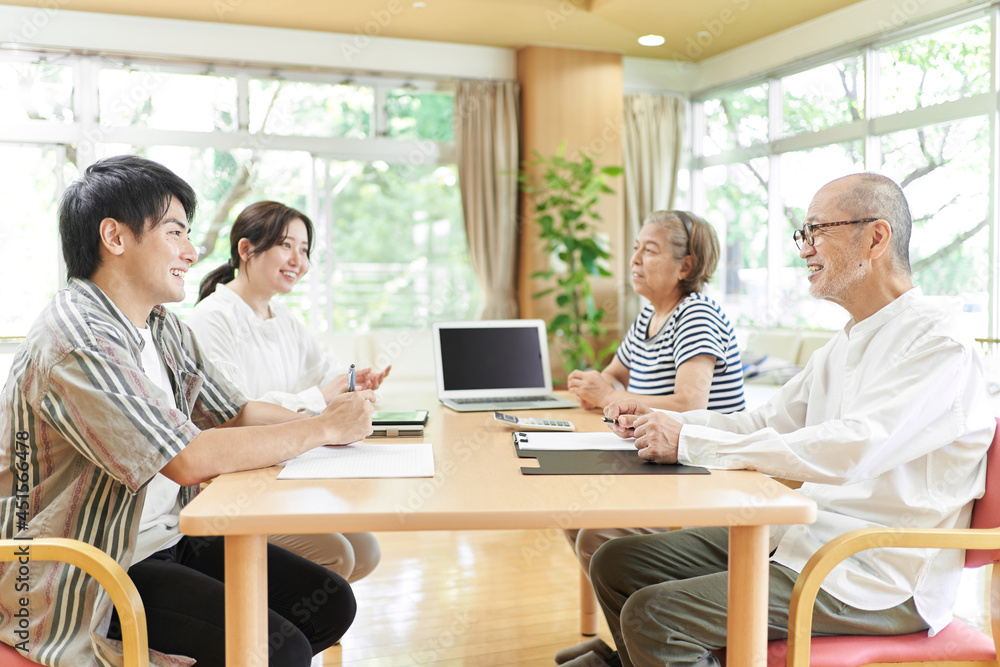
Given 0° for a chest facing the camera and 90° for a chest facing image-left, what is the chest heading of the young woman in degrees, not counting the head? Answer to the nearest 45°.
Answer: approximately 315°

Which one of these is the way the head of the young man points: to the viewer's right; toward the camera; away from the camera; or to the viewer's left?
to the viewer's right

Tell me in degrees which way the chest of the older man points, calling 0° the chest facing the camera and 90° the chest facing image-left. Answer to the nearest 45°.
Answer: approximately 90°

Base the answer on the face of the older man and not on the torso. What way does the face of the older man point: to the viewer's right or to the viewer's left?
to the viewer's left

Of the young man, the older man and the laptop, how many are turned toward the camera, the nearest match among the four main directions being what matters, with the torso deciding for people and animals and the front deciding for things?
1

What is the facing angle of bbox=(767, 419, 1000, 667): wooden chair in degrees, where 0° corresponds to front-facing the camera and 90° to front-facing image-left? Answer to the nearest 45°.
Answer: approximately 90°

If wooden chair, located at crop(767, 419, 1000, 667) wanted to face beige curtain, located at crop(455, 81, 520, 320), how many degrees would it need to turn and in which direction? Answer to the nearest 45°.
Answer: approximately 45° to its right

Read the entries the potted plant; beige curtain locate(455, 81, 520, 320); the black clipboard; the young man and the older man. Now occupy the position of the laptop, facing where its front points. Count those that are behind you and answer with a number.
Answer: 2
